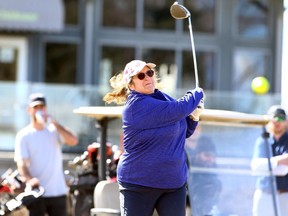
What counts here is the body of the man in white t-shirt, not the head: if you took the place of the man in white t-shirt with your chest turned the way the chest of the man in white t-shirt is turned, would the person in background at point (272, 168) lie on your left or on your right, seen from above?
on your left

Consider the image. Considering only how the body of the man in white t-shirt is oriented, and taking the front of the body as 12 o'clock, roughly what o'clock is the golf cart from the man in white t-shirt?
The golf cart is roughly at 10 o'clock from the man in white t-shirt.

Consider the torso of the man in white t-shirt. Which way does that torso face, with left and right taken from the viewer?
facing the viewer

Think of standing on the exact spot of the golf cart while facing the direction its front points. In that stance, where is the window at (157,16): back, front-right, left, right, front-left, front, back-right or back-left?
back-left

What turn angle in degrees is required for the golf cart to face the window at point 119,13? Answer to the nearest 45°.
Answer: approximately 135° to its left
